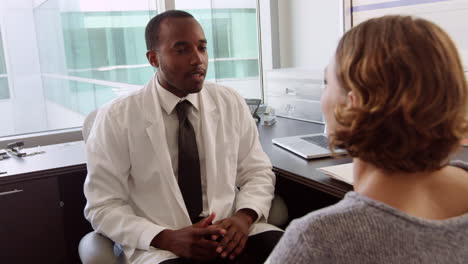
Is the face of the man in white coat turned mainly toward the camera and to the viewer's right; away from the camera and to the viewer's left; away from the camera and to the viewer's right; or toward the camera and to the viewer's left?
toward the camera and to the viewer's right

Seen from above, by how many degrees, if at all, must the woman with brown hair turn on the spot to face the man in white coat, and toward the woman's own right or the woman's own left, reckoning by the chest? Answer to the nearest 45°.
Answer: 0° — they already face them

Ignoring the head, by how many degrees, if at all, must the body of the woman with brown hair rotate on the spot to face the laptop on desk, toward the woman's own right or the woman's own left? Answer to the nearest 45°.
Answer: approximately 45° to the woman's own right

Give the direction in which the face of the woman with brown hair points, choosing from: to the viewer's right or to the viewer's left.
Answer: to the viewer's left

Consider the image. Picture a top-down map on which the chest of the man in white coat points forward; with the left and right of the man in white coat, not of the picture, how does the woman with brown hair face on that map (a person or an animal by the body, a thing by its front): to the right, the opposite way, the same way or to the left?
the opposite way

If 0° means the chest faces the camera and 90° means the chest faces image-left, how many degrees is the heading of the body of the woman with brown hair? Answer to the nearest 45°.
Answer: approximately 135°

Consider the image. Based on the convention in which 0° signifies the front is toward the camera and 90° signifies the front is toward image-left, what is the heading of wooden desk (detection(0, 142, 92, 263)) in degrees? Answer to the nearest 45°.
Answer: approximately 315°

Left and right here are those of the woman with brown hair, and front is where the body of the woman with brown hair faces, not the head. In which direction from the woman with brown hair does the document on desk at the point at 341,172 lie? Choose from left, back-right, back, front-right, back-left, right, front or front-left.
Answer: front-right
